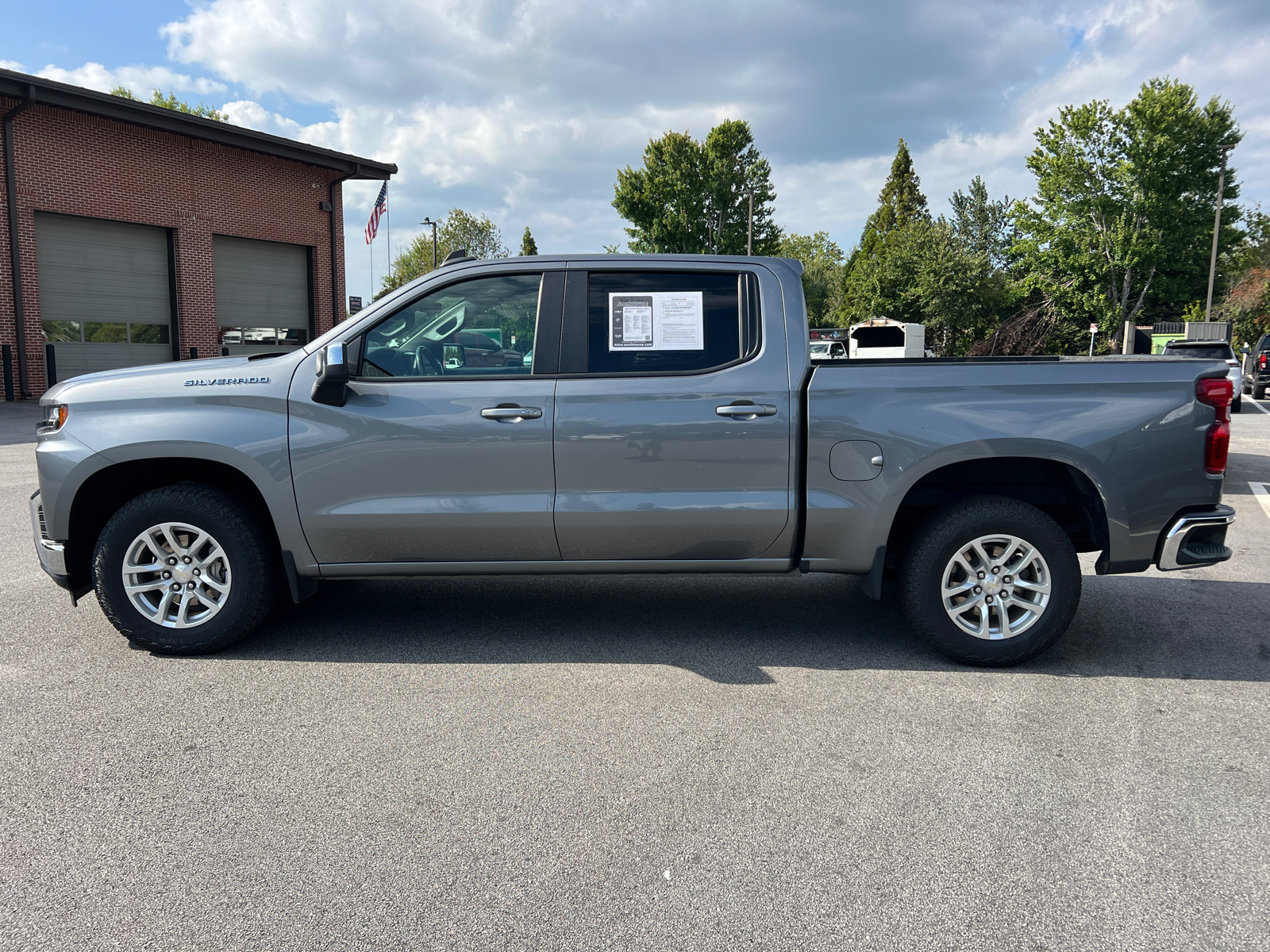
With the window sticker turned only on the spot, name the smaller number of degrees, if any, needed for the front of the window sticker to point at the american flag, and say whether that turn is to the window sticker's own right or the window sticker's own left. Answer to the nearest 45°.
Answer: approximately 180°

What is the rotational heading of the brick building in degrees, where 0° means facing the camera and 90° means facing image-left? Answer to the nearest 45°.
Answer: approximately 315°

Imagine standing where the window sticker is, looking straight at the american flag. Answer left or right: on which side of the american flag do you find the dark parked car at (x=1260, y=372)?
right

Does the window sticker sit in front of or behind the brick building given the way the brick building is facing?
in front

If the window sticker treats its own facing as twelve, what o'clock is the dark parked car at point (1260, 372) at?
The dark parked car is roughly at 7 o'clock from the window sticker.

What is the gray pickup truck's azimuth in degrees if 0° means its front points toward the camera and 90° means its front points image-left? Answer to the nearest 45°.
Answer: approximately 90°

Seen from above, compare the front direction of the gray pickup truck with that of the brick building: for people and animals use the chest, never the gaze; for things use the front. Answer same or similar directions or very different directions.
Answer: very different directions

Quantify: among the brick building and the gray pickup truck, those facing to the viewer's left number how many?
1

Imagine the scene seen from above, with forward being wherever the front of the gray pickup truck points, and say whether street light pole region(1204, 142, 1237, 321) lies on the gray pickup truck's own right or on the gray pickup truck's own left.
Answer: on the gray pickup truck's own right

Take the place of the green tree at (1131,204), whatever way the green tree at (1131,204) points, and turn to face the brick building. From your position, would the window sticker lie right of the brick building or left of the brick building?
left

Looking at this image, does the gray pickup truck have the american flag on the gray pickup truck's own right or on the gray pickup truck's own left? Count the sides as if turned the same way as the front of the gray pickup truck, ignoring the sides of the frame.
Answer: on the gray pickup truck's own right

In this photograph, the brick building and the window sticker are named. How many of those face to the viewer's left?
0
